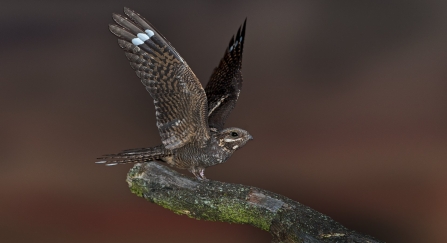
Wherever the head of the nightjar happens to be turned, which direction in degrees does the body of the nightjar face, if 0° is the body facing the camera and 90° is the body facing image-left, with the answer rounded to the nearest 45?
approximately 270°
